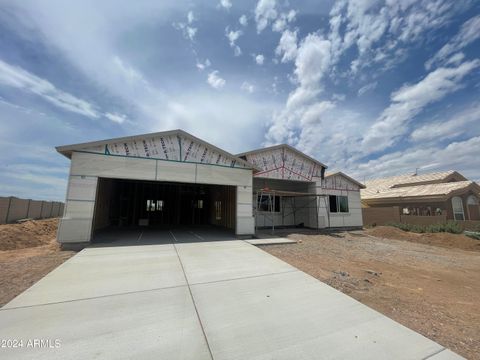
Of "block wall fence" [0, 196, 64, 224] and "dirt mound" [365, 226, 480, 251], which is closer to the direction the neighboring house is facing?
the dirt mound

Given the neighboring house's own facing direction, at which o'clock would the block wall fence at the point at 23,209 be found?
The block wall fence is roughly at 3 o'clock from the neighboring house.

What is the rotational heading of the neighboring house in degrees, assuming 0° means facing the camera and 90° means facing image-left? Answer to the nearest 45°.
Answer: approximately 315°

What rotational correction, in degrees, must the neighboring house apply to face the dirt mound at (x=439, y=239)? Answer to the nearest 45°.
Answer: approximately 45° to its right
